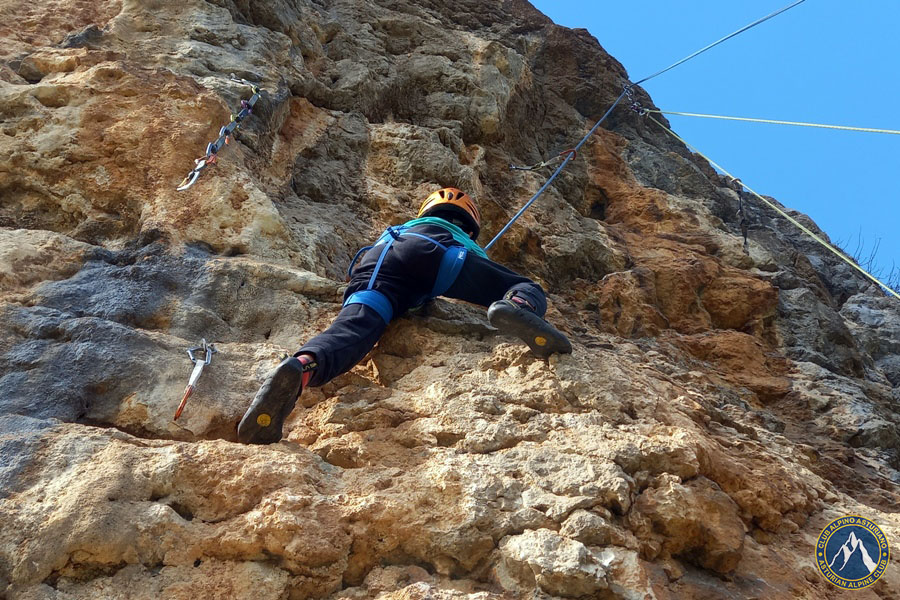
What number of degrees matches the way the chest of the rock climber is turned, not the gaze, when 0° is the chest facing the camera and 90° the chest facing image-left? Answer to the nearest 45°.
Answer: approximately 180°

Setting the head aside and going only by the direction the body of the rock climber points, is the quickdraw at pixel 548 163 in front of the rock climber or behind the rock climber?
in front

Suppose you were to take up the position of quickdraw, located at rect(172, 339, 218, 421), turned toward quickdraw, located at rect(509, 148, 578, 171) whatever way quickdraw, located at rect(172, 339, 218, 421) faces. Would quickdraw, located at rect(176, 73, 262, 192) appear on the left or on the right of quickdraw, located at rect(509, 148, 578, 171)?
left

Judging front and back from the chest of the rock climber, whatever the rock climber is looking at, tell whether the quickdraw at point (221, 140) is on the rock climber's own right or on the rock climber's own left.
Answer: on the rock climber's own left
